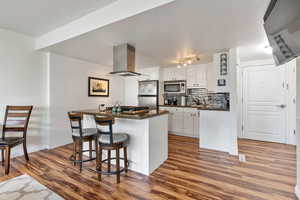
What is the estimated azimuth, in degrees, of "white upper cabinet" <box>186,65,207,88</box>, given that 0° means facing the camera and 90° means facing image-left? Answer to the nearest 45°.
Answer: approximately 0°

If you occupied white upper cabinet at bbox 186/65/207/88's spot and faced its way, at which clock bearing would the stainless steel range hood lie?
The stainless steel range hood is roughly at 1 o'clock from the white upper cabinet.

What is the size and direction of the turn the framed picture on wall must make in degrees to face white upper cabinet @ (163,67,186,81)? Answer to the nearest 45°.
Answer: approximately 45° to its left

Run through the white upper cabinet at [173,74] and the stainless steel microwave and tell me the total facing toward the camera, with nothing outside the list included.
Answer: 2

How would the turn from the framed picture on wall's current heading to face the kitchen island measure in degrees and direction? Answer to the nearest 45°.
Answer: approximately 45° to its right

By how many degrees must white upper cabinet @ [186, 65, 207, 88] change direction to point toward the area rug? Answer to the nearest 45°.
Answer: approximately 45° to its right

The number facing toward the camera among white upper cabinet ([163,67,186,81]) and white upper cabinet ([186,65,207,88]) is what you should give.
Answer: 2

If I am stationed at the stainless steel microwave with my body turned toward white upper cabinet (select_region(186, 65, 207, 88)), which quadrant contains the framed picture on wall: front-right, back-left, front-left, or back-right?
back-right

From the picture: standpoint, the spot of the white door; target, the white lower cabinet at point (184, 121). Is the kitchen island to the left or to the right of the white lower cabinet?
left
